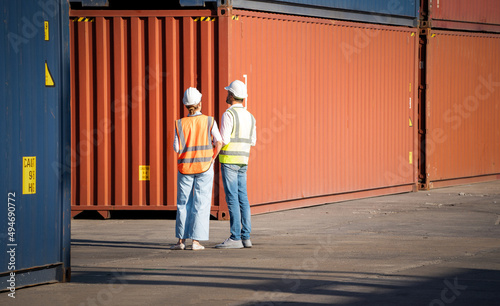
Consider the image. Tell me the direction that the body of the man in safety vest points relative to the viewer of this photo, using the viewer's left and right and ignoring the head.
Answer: facing away from the viewer and to the left of the viewer

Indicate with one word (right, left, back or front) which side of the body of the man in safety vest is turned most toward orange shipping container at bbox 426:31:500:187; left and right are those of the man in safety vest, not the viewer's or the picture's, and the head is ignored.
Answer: right

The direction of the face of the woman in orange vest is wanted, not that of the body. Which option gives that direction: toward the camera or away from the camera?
away from the camera

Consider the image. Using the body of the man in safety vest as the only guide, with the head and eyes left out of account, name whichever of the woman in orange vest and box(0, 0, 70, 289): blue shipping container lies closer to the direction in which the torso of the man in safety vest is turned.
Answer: the woman in orange vest

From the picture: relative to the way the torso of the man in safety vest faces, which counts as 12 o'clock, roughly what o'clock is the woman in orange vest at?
The woman in orange vest is roughly at 10 o'clock from the man in safety vest.

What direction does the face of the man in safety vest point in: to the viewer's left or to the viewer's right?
to the viewer's left

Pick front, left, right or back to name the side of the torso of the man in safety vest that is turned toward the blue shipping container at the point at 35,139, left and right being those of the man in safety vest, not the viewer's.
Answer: left

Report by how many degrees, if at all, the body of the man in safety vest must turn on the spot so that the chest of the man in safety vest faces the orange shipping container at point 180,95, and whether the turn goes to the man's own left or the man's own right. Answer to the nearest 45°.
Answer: approximately 45° to the man's own right
